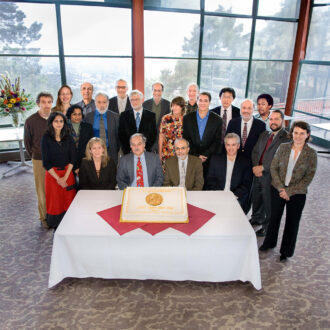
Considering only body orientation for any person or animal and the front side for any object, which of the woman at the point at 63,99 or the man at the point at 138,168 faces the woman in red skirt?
the woman

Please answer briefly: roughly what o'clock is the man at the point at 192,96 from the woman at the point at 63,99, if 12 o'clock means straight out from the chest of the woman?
The man is roughly at 9 o'clock from the woman.

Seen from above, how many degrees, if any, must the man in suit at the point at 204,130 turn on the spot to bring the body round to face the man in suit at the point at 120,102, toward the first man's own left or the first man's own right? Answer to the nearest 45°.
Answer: approximately 135° to the first man's own right

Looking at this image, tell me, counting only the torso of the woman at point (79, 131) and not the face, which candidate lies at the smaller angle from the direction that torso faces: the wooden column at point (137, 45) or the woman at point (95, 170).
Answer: the woman

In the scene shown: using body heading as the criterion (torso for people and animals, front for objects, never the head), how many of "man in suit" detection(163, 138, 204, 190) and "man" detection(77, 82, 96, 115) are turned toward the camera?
2

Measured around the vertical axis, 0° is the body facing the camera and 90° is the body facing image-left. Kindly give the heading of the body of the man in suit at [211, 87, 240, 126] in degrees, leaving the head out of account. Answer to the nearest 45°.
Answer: approximately 0°

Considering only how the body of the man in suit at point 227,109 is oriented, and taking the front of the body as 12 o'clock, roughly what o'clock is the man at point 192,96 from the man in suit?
The man is roughly at 4 o'clock from the man in suit.

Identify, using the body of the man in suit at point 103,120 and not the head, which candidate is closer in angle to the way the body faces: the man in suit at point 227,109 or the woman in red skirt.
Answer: the woman in red skirt

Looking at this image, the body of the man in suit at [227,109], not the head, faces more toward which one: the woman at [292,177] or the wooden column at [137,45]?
the woman

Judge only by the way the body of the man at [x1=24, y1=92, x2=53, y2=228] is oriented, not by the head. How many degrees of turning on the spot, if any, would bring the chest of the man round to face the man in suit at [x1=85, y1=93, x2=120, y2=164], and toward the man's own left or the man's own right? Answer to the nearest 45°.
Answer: approximately 45° to the man's own left
